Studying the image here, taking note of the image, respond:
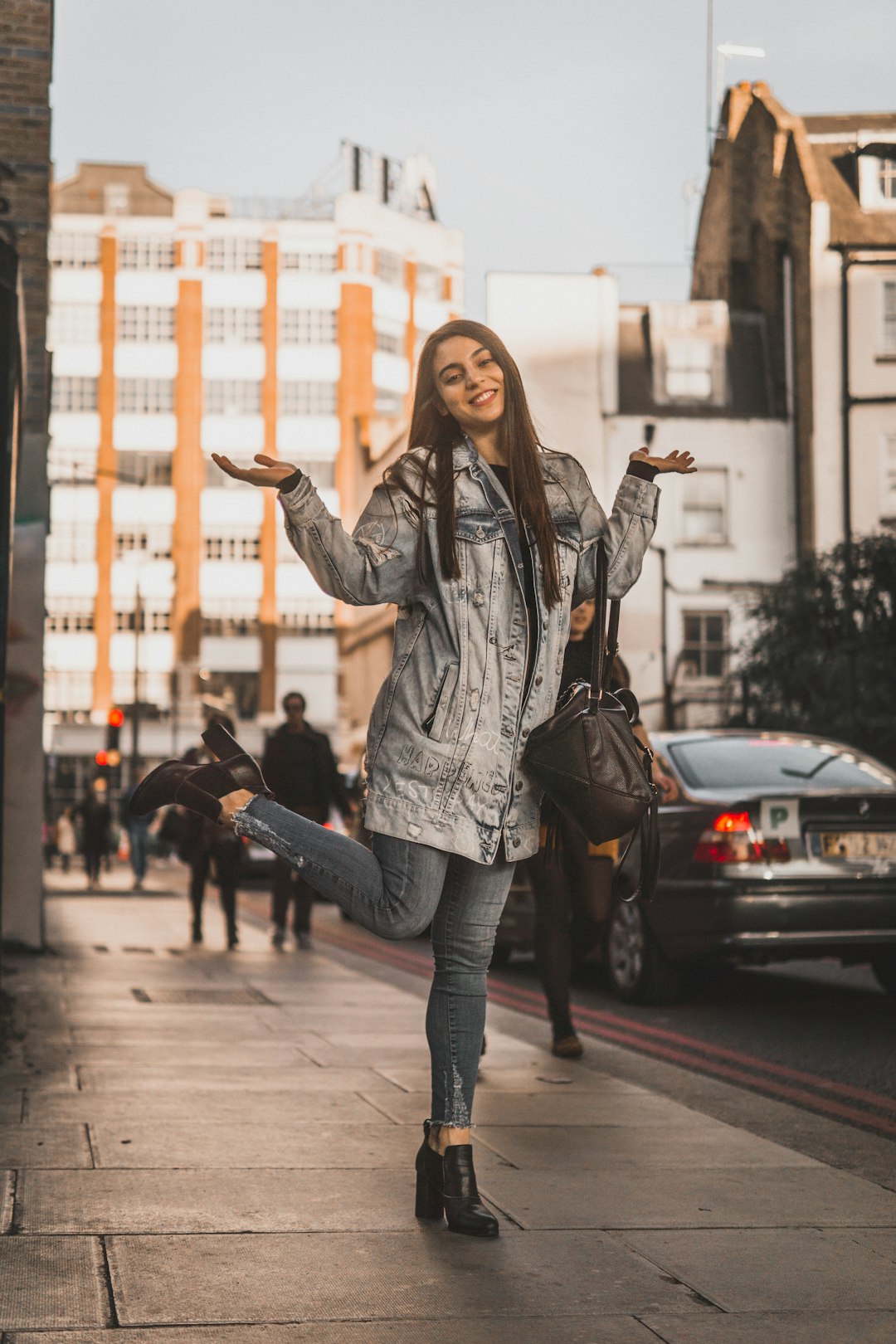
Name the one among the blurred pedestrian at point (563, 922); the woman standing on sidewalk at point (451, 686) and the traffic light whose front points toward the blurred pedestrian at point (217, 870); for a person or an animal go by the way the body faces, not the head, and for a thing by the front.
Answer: the traffic light

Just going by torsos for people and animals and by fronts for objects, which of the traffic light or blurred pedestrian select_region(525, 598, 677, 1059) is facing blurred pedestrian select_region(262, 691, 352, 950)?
the traffic light

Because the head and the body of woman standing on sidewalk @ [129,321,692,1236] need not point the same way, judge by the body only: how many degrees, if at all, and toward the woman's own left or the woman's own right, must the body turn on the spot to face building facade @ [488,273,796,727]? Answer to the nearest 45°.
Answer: approximately 135° to the woman's own left

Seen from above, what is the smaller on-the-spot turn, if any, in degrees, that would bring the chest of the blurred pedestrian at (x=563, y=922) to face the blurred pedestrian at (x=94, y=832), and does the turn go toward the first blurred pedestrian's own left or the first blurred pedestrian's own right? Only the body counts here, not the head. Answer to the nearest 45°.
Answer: approximately 180°

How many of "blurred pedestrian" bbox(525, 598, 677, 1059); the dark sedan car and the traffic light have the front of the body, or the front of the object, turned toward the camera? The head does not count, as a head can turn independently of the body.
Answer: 2

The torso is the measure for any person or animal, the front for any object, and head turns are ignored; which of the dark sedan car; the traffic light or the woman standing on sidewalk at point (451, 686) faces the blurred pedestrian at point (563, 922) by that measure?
the traffic light

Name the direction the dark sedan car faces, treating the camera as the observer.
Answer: facing away from the viewer and to the left of the viewer

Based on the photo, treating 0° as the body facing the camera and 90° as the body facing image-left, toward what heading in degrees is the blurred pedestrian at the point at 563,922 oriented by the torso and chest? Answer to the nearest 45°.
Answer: approximately 0°

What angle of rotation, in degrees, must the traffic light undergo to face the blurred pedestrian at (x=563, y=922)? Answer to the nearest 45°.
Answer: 0° — it already faces them

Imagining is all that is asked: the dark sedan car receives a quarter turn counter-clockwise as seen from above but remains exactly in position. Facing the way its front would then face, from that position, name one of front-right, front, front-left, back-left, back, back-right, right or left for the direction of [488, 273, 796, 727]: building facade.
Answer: back-right

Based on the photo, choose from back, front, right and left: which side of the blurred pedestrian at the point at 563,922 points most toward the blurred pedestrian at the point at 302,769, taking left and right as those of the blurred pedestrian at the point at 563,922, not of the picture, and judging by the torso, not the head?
back

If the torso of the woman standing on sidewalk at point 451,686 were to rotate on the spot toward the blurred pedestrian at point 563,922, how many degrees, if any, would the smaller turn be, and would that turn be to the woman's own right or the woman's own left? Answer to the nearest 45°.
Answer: approximately 135° to the woman's own left

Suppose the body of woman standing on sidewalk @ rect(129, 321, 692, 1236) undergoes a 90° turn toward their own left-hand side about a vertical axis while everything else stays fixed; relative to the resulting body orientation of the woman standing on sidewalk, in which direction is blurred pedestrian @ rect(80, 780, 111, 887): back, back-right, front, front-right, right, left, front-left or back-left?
front-left

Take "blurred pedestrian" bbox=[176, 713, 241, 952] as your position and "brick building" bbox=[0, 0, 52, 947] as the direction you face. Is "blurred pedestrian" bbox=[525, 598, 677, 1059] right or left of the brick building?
left

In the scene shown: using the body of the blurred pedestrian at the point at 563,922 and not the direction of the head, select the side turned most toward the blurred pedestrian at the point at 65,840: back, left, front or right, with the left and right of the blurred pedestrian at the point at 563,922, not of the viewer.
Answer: back
